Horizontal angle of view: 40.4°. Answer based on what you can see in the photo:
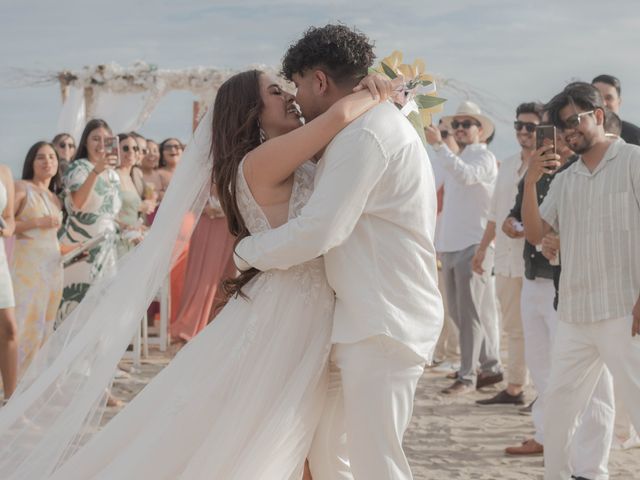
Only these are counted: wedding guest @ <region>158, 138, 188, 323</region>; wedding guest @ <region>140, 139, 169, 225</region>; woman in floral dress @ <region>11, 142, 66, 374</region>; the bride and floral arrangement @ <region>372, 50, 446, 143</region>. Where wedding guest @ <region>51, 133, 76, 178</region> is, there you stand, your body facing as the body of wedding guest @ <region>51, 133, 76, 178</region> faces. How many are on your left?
2

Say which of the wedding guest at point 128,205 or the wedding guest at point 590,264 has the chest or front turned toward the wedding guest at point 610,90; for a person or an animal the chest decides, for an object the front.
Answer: the wedding guest at point 128,205

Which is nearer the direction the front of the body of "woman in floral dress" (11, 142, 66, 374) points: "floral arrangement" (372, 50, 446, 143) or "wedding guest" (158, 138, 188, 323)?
the floral arrangement

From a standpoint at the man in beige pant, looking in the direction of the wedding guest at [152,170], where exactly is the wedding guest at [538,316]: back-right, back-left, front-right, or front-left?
back-left

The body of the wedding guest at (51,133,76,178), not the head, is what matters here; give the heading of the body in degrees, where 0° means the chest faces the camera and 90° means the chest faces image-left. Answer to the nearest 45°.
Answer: approximately 315°

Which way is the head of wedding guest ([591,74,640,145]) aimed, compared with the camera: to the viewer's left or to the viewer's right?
to the viewer's left

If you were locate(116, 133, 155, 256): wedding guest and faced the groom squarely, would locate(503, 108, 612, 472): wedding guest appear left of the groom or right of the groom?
left
